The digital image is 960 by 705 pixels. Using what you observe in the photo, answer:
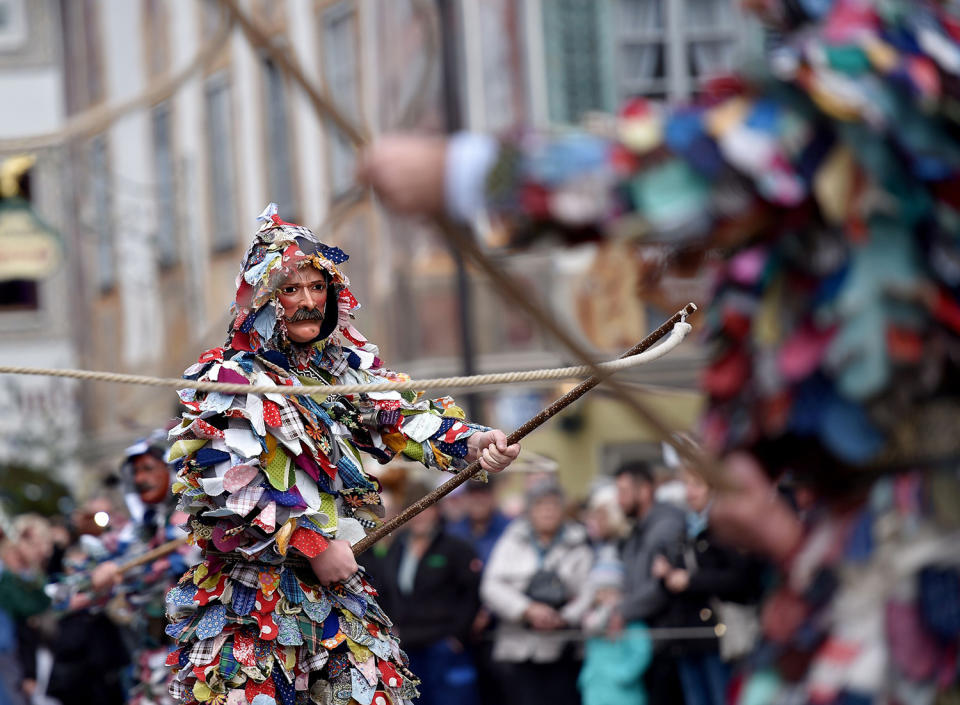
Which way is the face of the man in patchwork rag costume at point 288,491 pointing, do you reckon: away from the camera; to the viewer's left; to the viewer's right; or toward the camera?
toward the camera

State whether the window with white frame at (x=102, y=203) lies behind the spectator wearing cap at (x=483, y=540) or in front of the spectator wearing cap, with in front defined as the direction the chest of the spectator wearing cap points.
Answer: behind

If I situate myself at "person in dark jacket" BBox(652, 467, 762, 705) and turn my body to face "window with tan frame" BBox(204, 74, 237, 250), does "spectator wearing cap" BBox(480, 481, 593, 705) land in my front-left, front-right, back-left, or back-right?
front-left

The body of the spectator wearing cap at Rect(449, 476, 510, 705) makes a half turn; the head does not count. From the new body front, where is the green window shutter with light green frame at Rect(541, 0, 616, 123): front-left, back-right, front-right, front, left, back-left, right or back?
front

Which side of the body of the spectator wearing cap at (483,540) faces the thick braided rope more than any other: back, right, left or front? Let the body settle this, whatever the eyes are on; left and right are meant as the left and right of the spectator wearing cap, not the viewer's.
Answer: front

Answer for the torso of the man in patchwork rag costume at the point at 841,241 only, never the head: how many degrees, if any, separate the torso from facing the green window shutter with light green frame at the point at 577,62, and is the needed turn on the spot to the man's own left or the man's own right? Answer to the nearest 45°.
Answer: approximately 90° to the man's own right

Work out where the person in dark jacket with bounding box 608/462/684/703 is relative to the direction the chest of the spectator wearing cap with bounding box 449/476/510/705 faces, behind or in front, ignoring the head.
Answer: in front

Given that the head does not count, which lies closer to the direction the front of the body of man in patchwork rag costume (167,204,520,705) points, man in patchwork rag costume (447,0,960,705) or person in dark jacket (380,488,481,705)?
the man in patchwork rag costume

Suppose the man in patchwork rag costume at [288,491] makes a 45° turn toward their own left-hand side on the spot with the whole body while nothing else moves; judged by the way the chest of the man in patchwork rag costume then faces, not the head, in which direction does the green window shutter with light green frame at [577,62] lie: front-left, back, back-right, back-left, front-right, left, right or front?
left

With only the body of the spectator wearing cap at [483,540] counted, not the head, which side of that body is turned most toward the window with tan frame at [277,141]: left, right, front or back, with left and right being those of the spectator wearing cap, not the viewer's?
back

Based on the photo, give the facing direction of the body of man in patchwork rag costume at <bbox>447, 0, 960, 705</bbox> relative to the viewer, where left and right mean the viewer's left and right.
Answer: facing to the left of the viewer

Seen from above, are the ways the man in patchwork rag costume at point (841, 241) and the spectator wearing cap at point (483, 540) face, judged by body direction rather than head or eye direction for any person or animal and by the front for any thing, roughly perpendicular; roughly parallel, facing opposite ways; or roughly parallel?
roughly perpendicular

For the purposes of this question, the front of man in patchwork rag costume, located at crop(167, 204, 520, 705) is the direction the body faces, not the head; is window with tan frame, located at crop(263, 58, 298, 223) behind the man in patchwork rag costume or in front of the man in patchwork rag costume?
behind

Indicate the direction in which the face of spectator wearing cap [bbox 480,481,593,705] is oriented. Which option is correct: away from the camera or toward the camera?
toward the camera

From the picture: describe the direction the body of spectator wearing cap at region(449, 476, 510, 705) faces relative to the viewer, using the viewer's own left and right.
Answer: facing the viewer
